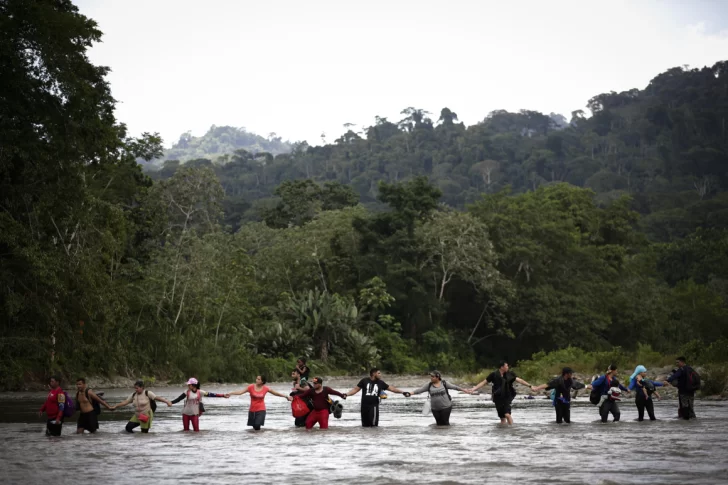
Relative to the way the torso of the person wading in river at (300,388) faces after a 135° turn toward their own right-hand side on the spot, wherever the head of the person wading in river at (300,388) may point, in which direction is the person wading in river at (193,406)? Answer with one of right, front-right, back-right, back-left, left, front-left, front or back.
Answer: left

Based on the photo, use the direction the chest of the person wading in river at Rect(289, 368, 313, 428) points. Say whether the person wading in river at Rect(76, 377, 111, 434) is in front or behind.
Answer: in front

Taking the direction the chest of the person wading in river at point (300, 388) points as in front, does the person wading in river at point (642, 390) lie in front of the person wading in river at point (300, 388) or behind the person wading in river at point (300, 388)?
behind

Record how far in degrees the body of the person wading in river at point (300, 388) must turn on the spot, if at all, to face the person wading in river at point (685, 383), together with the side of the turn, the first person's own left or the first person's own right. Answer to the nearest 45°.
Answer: approximately 135° to the first person's own left
